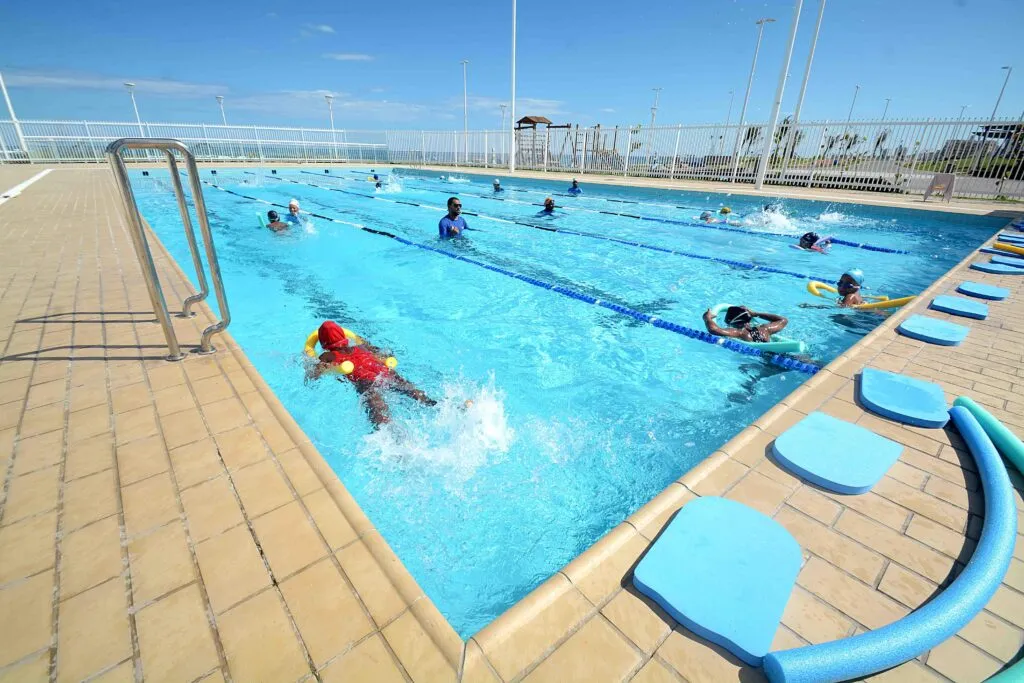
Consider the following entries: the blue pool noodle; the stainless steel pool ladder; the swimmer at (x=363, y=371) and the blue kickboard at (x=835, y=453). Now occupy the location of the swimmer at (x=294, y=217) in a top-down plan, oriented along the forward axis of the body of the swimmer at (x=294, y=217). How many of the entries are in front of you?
4

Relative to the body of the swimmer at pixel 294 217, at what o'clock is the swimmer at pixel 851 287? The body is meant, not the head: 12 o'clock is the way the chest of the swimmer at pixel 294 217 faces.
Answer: the swimmer at pixel 851 287 is roughly at 11 o'clock from the swimmer at pixel 294 217.

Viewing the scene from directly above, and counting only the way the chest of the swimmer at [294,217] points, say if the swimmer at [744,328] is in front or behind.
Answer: in front

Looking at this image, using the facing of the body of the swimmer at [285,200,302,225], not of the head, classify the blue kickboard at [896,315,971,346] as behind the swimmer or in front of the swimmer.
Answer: in front

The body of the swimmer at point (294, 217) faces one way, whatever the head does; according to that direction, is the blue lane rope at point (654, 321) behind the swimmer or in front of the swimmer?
in front

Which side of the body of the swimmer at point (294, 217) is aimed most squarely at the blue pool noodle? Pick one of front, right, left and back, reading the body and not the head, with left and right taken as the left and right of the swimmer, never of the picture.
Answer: front

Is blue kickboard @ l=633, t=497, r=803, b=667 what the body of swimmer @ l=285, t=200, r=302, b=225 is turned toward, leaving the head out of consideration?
yes

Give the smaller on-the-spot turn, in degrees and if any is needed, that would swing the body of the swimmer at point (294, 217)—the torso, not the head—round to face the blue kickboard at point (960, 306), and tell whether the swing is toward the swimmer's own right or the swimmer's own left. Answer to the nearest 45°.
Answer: approximately 45° to the swimmer's own left

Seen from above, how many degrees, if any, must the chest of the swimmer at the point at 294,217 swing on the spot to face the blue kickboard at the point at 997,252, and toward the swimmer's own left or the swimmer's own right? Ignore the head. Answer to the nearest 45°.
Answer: approximately 45° to the swimmer's own left

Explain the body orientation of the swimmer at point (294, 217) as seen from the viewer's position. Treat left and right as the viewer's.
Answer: facing the viewer

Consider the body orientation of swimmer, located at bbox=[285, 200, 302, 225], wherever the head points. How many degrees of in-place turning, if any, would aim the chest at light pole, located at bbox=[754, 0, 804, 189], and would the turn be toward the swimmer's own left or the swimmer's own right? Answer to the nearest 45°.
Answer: approximately 90° to the swimmer's own left

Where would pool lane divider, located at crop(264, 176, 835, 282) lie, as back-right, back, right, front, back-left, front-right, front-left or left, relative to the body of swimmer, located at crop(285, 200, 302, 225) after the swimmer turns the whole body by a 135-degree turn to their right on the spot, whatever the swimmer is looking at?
back

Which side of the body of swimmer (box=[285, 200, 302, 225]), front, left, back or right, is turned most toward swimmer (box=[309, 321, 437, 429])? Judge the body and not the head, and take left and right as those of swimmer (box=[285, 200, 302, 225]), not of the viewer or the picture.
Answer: front

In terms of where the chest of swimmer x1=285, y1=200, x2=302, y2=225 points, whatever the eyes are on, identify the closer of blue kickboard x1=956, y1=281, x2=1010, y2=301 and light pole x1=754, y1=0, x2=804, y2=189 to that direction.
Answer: the blue kickboard
